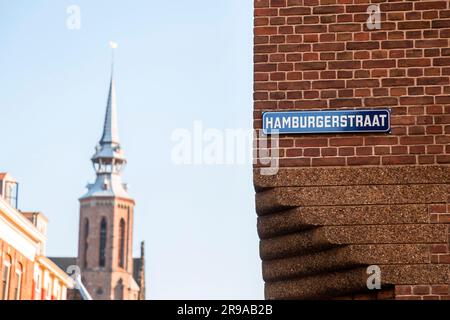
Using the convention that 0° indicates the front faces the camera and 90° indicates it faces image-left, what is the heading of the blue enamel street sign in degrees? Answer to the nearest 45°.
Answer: approximately 0°

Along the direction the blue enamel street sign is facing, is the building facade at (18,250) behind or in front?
behind
